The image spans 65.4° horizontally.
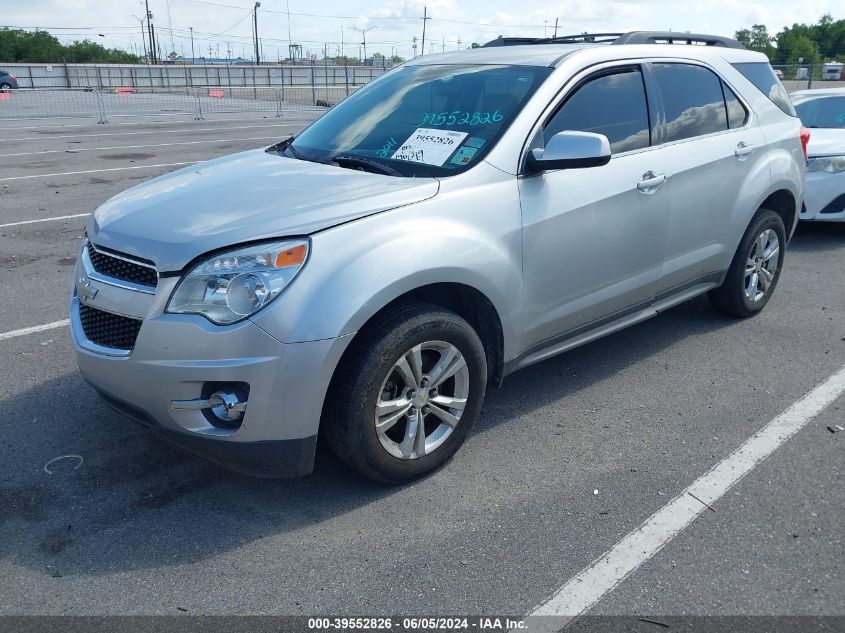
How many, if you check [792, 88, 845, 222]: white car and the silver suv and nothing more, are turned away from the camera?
0

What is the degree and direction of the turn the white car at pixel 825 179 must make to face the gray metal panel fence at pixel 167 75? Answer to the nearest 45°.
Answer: approximately 135° to its right

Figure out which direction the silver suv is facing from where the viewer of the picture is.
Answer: facing the viewer and to the left of the viewer

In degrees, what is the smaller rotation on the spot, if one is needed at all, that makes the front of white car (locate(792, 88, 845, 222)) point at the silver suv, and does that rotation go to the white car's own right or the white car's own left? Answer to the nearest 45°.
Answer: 0° — it already faces it

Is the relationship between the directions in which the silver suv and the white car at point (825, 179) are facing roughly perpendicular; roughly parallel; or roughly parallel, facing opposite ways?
roughly parallel

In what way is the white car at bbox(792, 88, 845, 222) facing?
toward the camera

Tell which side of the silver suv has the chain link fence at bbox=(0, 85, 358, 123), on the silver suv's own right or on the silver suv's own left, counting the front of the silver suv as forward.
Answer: on the silver suv's own right

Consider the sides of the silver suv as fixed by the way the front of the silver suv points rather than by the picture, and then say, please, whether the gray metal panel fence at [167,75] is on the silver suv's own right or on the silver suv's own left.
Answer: on the silver suv's own right
